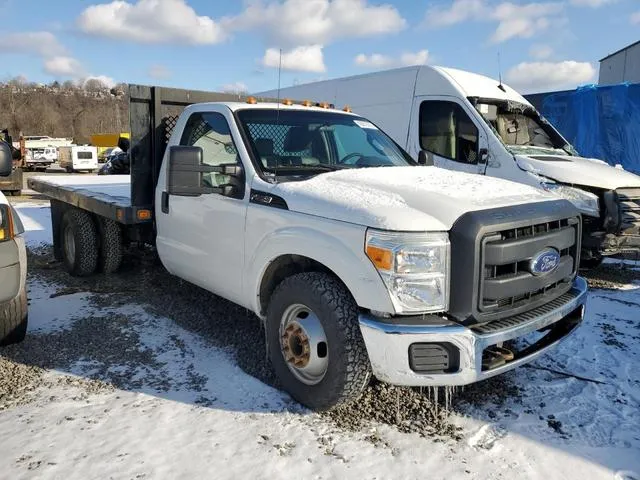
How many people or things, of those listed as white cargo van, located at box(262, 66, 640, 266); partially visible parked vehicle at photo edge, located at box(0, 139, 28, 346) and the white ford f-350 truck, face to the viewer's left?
0

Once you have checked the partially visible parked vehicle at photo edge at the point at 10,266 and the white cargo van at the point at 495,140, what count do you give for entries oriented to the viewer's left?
0

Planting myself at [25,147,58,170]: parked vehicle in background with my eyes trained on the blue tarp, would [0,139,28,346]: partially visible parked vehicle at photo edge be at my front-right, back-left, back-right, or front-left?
front-right

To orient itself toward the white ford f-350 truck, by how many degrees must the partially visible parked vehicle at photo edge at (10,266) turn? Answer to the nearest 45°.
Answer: approximately 90° to its left

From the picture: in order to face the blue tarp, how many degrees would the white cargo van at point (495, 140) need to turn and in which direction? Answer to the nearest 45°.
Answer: approximately 90° to its left

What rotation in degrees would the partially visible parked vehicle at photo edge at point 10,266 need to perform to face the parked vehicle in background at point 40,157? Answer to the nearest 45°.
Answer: approximately 135° to its left

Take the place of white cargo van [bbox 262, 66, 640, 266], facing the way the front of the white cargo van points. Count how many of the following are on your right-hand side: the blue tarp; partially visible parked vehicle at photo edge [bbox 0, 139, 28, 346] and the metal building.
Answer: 1

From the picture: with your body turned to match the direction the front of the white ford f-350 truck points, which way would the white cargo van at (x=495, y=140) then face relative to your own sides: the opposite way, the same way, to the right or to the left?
the same way

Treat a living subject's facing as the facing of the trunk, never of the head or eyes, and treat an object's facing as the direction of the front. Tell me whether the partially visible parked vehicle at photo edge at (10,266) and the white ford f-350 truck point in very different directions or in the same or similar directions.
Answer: same or similar directions

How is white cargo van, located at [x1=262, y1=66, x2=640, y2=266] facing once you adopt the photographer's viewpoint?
facing the viewer and to the right of the viewer

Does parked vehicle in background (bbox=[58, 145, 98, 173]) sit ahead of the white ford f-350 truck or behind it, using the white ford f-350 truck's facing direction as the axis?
behind

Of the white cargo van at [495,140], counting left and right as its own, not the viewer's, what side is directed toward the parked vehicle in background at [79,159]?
back
